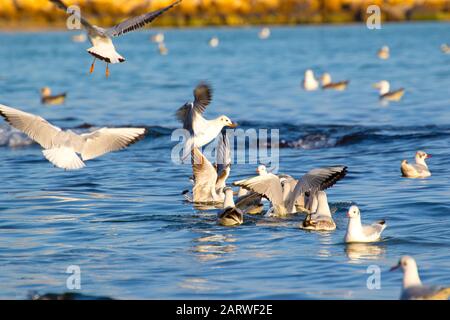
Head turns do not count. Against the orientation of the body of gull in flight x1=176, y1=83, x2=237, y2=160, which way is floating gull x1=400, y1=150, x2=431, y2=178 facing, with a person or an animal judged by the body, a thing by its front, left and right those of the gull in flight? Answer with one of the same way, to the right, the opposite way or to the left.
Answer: the same way

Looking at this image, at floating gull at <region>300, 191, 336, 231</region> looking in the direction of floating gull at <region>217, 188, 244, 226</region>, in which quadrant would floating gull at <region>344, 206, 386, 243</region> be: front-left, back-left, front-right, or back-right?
back-left

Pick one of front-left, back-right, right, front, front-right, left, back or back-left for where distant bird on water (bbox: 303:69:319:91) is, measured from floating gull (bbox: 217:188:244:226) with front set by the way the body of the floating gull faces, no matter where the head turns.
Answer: front

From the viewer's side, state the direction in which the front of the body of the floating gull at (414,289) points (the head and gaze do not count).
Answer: to the viewer's left

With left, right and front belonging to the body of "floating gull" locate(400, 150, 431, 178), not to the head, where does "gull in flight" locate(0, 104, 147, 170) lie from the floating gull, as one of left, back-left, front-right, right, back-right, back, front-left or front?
back-right

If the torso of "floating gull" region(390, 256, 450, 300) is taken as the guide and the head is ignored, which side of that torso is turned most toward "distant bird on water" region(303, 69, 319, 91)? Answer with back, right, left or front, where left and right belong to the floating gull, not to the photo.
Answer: right
